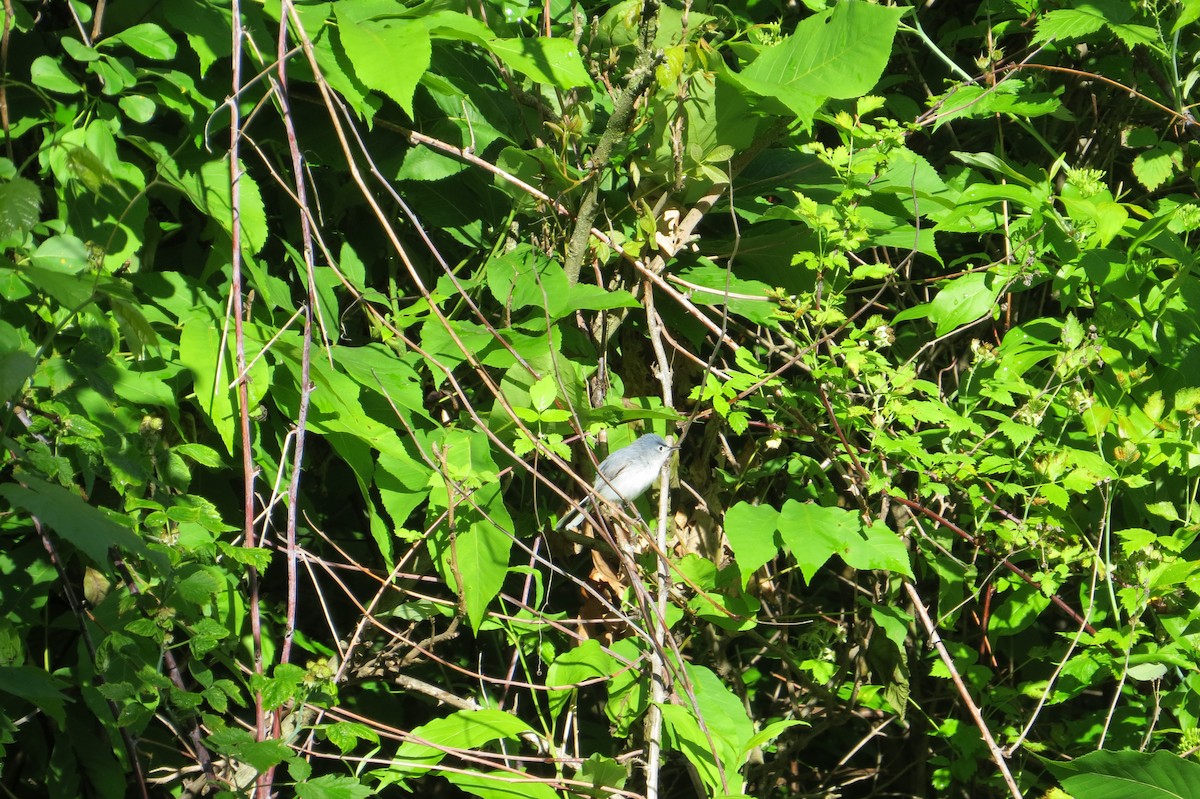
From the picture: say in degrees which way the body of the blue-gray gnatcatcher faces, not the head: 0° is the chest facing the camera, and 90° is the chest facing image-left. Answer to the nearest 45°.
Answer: approximately 270°
